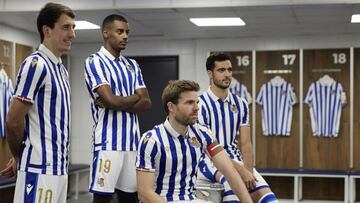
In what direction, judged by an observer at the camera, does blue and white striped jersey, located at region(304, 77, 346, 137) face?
facing the viewer

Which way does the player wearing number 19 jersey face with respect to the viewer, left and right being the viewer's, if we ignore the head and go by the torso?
facing the viewer and to the right of the viewer

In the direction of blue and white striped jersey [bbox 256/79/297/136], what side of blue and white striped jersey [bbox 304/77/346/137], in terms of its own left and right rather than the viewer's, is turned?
right

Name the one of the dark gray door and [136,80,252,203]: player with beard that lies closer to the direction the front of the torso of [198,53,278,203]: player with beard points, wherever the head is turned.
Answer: the player with beard

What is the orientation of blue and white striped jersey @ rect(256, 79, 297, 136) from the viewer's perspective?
toward the camera

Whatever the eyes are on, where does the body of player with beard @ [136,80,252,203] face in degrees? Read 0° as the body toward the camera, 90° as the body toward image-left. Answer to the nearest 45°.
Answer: approximately 315°

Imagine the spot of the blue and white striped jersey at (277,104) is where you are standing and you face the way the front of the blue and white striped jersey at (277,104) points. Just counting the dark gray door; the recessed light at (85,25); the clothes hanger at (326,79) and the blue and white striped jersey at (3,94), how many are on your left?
1

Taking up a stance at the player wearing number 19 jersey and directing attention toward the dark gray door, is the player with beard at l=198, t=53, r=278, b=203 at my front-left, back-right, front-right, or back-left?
front-right

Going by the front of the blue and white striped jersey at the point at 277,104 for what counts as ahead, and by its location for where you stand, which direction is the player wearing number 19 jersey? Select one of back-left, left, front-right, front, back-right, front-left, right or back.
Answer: front

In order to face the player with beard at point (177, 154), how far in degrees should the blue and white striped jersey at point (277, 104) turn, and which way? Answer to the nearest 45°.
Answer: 0° — it already faces them

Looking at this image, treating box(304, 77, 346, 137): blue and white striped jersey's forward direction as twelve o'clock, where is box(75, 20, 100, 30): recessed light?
The recessed light is roughly at 2 o'clock from the blue and white striped jersey.
